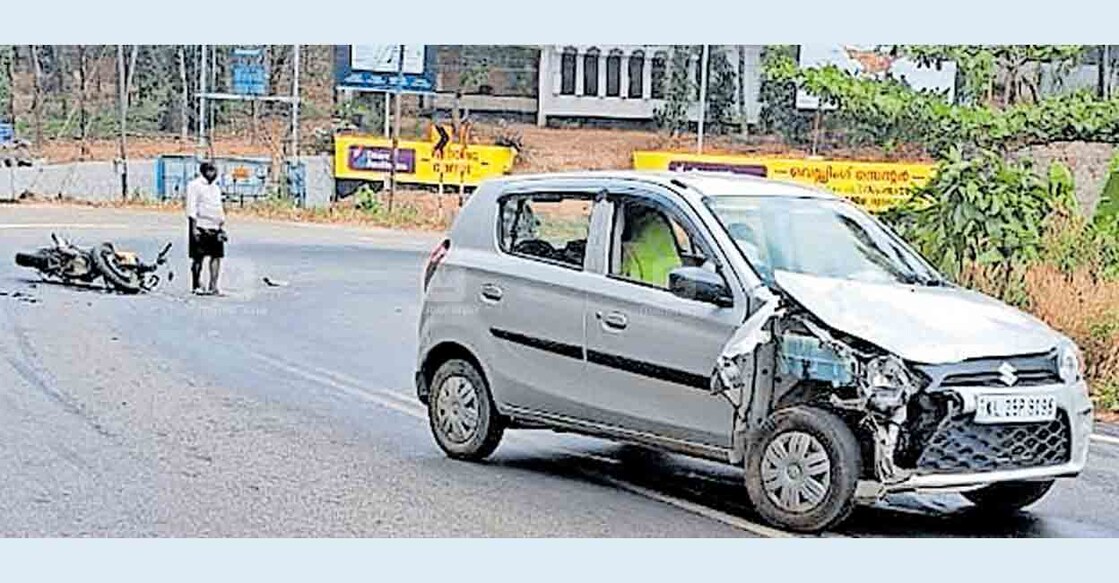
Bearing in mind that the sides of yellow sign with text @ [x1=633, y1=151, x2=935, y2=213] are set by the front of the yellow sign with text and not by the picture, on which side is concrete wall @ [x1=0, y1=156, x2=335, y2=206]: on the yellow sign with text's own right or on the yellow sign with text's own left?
on the yellow sign with text's own right

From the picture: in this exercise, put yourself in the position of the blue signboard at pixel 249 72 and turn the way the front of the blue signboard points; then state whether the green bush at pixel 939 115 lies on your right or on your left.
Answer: on your left

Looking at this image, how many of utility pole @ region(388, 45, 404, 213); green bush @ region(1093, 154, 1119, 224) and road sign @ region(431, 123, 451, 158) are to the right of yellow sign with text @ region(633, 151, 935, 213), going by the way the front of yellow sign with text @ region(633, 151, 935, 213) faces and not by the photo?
2

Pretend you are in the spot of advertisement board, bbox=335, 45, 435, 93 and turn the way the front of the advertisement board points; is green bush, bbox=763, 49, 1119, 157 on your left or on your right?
on your left

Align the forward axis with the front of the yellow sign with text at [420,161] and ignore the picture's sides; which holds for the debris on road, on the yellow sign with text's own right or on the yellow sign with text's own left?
on the yellow sign with text's own right

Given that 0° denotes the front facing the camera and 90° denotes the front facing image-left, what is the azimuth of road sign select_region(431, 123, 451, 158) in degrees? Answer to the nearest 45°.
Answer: approximately 0°

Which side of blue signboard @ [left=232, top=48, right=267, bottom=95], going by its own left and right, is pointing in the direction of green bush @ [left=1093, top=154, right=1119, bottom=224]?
left

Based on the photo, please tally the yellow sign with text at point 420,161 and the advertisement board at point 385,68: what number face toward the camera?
2
